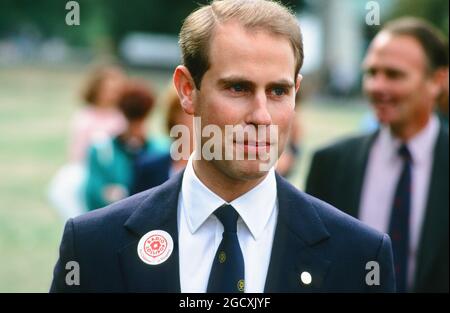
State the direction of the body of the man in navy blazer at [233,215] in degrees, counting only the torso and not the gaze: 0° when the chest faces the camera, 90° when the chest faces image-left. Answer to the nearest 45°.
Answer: approximately 0°

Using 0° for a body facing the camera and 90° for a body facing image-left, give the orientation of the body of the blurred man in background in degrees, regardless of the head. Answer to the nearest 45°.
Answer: approximately 45°

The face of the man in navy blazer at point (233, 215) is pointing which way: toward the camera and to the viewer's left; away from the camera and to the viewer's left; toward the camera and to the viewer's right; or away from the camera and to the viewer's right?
toward the camera and to the viewer's right

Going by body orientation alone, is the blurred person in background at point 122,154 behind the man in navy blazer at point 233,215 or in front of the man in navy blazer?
behind

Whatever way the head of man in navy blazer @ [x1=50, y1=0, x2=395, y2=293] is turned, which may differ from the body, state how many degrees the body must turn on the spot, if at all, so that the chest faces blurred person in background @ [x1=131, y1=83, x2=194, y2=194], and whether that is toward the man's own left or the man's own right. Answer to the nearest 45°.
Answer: approximately 180°

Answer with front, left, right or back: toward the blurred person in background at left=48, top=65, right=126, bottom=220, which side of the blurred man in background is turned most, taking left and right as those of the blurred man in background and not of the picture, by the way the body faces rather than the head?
right
